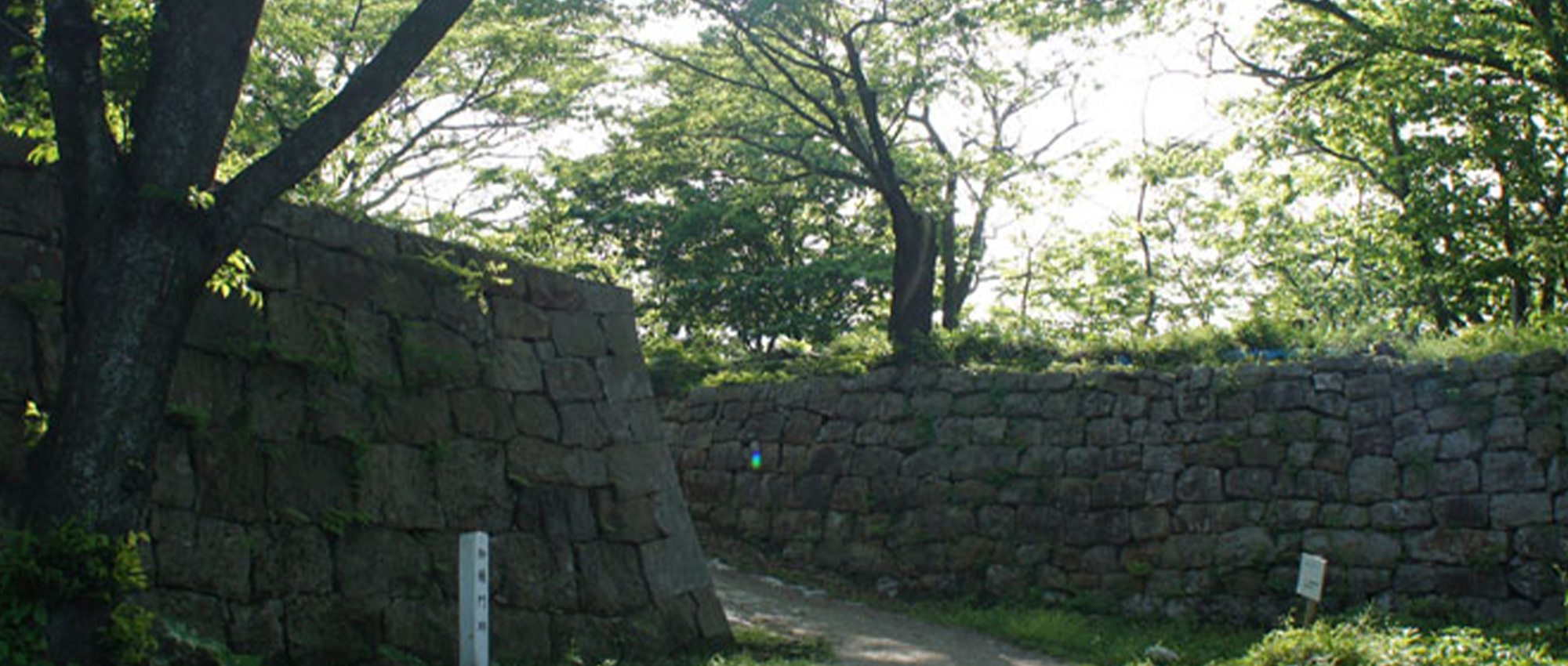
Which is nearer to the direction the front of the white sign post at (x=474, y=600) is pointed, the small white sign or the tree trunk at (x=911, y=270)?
the small white sign

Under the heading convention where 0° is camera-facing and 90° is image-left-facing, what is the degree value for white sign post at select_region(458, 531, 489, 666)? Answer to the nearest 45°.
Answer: approximately 315°

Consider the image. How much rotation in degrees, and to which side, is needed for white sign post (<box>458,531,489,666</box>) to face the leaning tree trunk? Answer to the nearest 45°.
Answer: approximately 90° to its right

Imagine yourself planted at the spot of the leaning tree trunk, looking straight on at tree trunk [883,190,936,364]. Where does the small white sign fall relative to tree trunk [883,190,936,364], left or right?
right

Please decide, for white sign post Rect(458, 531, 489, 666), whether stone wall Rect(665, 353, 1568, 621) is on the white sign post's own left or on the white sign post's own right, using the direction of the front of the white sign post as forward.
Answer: on the white sign post's own left

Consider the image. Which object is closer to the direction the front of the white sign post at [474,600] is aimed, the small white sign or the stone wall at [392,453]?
the small white sign

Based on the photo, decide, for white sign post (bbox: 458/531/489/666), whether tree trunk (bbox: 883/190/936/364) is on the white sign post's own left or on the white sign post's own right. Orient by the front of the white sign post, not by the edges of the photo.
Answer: on the white sign post's own left
